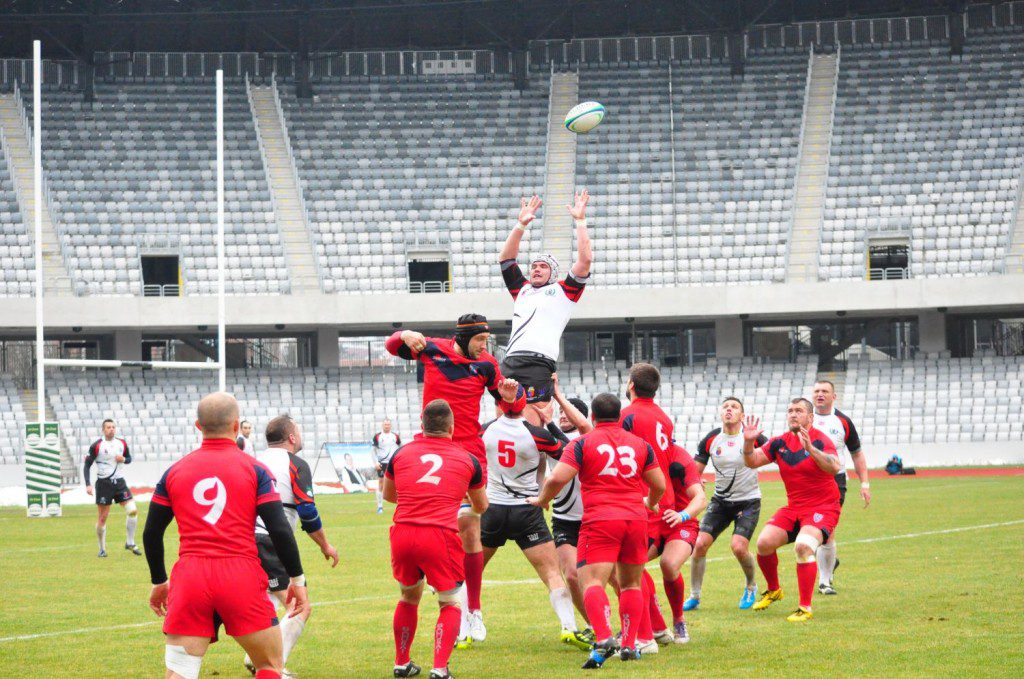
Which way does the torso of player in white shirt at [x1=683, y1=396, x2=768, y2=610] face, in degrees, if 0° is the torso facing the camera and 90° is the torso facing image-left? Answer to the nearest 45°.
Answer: approximately 0°

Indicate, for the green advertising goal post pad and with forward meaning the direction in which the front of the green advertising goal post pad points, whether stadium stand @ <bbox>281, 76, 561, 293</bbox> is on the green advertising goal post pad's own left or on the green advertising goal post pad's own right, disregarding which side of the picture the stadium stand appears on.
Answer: on the green advertising goal post pad's own left

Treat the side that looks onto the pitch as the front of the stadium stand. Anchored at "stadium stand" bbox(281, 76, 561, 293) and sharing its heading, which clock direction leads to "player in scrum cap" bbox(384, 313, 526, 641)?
The player in scrum cap is roughly at 12 o'clock from the stadium stand.

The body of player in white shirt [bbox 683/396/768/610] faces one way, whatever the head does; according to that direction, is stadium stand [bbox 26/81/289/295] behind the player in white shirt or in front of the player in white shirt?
behind

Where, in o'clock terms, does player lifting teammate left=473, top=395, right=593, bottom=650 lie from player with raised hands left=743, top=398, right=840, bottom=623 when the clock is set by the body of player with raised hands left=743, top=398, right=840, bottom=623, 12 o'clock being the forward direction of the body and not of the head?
player lifting teammate left=473, top=395, right=593, bottom=650 is roughly at 12 o'clock from player with raised hands left=743, top=398, right=840, bottom=623.

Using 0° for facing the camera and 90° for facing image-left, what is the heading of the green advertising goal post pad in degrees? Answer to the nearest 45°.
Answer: approximately 0°

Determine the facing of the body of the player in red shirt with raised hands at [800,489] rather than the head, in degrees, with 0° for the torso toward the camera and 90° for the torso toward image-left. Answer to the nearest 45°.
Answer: approximately 45°
